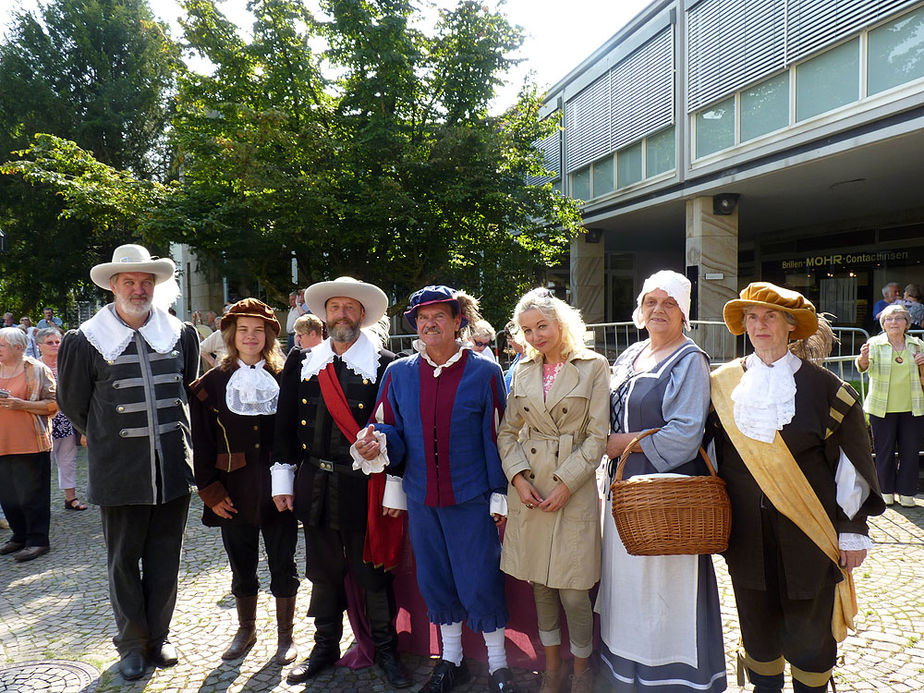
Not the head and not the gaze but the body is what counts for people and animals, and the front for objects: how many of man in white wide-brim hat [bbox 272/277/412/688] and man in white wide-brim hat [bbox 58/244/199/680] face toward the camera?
2

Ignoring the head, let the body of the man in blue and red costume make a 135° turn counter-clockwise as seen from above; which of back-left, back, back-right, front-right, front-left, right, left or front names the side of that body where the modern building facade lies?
front

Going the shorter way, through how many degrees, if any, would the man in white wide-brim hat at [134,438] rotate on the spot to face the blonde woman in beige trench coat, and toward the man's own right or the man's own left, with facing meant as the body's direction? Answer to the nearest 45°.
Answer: approximately 45° to the man's own left

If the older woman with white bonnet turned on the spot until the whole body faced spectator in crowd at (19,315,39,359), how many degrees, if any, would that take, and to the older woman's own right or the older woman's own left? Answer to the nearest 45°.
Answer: approximately 90° to the older woman's own right

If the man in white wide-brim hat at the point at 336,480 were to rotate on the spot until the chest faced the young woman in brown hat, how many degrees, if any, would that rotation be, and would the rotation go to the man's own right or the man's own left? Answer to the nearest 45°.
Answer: approximately 135° to the man's own right

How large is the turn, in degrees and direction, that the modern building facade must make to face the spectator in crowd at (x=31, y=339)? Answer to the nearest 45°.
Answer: approximately 45° to its right

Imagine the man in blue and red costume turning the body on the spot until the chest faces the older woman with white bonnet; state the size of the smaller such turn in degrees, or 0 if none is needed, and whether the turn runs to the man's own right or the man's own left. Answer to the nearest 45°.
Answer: approximately 45° to the man's own left

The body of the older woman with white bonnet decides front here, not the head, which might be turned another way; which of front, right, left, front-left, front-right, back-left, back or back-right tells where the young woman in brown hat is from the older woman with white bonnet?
front-right
